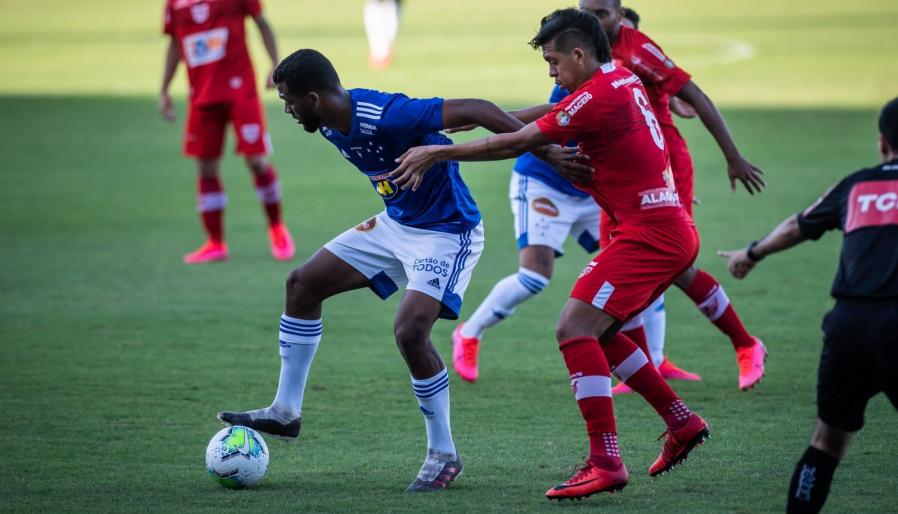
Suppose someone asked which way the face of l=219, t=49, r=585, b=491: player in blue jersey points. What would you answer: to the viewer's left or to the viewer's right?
to the viewer's left

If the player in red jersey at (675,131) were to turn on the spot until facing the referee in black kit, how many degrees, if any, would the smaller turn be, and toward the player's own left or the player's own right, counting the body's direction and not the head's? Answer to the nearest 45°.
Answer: approximately 45° to the player's own left

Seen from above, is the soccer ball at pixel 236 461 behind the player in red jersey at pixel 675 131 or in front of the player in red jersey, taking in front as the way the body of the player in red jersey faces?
in front

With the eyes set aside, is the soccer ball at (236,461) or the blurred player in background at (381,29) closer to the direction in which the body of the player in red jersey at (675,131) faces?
the soccer ball

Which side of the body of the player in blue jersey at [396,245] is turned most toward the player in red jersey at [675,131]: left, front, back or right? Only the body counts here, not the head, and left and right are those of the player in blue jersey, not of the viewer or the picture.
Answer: back

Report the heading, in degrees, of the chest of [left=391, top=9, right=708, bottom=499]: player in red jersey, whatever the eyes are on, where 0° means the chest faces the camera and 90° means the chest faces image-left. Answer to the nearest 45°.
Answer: approximately 90°

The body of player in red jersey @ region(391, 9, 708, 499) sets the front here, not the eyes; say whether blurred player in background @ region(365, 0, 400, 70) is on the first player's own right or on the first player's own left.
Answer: on the first player's own right

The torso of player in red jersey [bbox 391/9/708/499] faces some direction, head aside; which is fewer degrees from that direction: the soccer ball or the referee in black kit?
the soccer ball

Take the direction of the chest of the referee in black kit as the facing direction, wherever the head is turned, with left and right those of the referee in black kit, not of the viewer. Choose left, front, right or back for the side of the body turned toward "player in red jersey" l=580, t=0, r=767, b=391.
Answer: front

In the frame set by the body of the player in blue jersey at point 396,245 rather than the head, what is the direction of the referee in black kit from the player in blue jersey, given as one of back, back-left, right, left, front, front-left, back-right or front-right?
left

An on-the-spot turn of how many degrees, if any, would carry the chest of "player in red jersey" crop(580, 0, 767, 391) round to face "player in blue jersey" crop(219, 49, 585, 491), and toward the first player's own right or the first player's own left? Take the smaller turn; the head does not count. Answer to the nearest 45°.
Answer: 0° — they already face them
